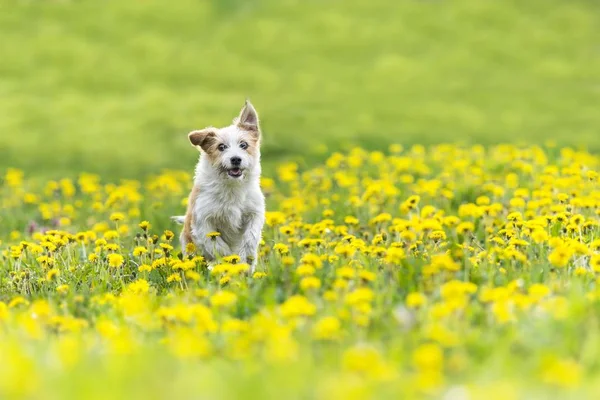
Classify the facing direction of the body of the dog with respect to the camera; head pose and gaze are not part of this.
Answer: toward the camera

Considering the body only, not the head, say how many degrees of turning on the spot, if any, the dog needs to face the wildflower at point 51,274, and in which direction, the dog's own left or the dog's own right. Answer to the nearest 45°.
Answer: approximately 45° to the dog's own right
